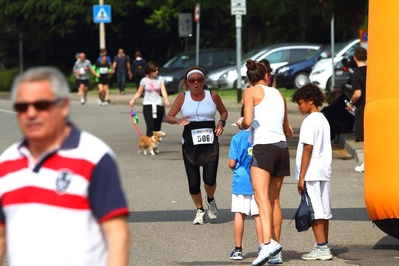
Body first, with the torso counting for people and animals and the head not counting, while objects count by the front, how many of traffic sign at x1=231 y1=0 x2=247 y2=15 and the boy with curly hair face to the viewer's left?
1

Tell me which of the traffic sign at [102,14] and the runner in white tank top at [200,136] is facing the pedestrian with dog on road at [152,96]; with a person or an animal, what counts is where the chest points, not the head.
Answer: the traffic sign

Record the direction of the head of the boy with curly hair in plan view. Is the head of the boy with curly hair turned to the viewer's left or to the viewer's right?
to the viewer's left

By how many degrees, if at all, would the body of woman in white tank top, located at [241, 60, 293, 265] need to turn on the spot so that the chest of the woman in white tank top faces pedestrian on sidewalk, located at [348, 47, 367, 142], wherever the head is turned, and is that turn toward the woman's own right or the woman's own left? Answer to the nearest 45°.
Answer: approximately 45° to the woman's own right

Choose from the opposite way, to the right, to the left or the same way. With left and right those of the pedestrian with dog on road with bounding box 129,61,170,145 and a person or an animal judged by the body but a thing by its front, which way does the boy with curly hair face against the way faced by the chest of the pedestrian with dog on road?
to the right

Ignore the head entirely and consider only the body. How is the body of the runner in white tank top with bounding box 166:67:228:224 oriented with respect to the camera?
toward the camera

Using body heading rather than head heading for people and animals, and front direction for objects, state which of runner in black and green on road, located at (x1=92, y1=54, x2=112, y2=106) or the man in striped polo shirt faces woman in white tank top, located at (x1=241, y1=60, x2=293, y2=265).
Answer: the runner in black and green on road

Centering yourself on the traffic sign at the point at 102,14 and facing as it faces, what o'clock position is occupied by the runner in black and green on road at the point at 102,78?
The runner in black and green on road is roughly at 12 o'clock from the traffic sign.

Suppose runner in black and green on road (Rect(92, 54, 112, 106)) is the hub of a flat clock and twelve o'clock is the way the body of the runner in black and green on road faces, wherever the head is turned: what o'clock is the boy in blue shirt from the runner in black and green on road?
The boy in blue shirt is roughly at 12 o'clock from the runner in black and green on road.

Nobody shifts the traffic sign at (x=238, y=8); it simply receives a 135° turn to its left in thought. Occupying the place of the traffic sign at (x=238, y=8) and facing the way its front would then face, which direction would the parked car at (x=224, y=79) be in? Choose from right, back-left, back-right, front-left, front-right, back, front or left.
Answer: front-left

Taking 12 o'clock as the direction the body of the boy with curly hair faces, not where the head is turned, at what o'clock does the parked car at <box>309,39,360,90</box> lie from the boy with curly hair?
The parked car is roughly at 3 o'clock from the boy with curly hair.

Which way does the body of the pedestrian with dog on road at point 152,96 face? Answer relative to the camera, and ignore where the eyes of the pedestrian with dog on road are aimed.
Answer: toward the camera

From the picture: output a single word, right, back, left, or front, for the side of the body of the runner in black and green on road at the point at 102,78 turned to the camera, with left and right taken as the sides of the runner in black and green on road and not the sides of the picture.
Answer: front

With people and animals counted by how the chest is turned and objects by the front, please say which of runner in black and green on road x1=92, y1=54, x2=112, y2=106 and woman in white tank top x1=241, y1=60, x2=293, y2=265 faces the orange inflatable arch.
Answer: the runner in black and green on road

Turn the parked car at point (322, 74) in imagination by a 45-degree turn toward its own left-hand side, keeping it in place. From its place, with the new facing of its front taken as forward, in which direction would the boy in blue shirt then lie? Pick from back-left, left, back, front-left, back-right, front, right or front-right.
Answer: front

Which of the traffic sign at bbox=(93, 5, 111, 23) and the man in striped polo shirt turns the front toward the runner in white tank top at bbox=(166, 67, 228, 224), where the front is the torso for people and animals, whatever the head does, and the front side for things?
the traffic sign
